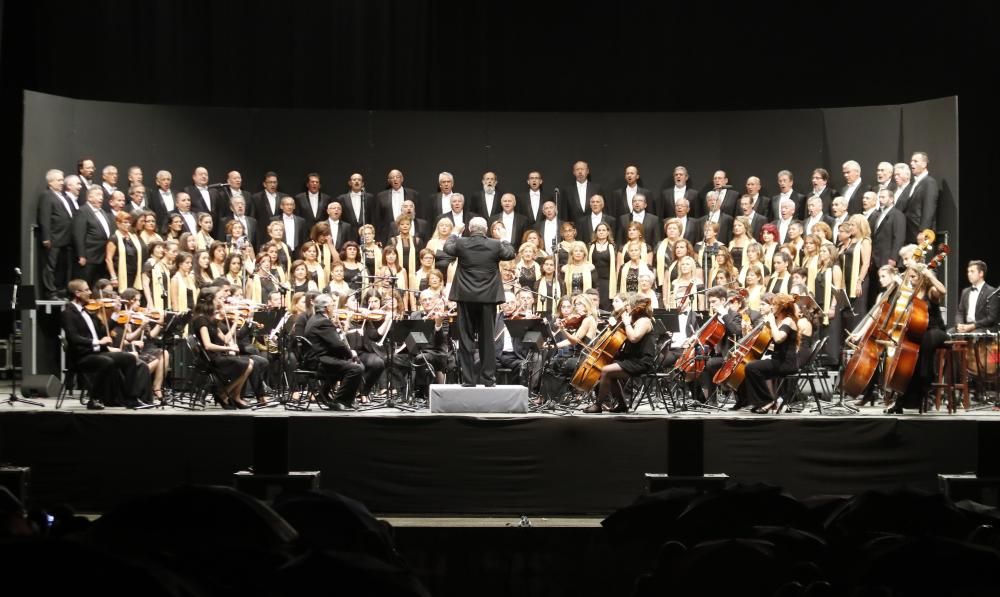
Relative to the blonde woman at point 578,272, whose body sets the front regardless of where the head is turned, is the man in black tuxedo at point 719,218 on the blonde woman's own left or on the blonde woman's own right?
on the blonde woman's own left

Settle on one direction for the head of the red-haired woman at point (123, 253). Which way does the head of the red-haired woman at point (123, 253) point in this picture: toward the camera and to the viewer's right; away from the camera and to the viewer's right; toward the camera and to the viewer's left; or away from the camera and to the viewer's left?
toward the camera and to the viewer's right

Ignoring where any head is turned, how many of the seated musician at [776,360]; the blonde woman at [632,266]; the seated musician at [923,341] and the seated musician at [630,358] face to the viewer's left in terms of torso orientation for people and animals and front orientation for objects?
3

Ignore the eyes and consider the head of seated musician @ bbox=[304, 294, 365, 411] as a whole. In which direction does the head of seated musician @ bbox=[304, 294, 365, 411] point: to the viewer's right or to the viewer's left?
to the viewer's right

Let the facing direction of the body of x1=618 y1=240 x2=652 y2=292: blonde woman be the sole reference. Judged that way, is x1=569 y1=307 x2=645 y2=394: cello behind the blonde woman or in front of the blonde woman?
in front

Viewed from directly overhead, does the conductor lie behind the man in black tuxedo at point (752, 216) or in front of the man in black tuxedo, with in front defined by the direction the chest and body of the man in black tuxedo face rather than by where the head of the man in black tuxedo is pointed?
in front

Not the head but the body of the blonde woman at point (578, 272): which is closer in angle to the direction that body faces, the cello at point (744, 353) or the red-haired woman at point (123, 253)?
the cello

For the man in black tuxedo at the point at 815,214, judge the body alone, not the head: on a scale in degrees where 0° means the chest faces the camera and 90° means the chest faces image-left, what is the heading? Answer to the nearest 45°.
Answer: approximately 45°

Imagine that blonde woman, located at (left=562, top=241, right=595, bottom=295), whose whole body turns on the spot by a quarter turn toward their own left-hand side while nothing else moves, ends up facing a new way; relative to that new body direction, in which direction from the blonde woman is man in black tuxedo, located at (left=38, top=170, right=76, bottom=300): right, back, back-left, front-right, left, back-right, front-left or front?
back

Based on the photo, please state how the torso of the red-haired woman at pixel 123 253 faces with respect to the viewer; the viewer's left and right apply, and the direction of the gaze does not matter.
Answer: facing the viewer and to the right of the viewer

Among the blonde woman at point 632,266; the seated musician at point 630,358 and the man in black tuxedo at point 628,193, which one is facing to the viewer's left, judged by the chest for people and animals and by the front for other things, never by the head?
the seated musician

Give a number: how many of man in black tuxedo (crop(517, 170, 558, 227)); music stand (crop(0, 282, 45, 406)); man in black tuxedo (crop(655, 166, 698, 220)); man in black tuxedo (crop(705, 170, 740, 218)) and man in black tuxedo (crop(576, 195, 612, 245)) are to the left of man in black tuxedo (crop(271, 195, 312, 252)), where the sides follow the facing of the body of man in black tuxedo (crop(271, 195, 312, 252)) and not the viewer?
4

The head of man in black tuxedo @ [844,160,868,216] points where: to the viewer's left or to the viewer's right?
to the viewer's left

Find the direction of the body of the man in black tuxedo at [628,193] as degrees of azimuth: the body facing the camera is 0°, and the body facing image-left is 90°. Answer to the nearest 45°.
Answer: approximately 0°

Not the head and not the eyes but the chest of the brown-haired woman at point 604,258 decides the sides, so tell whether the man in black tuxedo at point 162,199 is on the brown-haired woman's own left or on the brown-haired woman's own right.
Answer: on the brown-haired woman's own right
